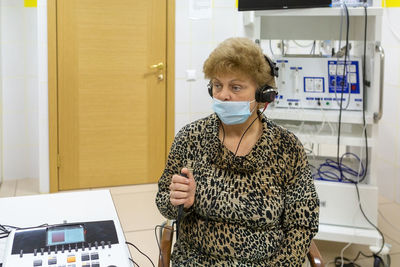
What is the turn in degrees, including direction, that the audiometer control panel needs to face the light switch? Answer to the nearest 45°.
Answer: approximately 180°

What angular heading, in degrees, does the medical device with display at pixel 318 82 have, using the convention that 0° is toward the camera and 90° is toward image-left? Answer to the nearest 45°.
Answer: approximately 0°

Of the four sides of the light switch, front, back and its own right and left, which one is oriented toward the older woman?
front

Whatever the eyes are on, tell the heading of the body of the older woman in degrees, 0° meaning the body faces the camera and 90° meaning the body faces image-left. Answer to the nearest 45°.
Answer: approximately 45°

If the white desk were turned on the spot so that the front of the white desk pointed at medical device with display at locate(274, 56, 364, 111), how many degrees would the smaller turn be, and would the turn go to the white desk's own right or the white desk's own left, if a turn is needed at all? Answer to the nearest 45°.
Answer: approximately 135° to the white desk's own left

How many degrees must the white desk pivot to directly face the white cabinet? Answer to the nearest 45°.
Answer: approximately 135° to its left
